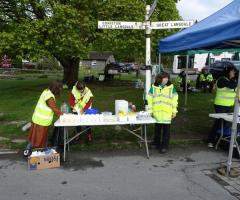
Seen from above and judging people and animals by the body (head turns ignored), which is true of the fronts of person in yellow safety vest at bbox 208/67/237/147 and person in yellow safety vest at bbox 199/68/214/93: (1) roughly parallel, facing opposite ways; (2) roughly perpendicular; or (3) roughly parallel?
roughly perpendicular

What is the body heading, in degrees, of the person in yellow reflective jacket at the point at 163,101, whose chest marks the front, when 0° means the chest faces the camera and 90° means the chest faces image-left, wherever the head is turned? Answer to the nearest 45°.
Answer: approximately 0°

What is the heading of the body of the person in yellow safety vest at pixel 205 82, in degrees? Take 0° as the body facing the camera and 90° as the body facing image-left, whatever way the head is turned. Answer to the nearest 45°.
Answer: approximately 0°

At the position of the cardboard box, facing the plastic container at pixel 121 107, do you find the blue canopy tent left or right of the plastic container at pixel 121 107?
right

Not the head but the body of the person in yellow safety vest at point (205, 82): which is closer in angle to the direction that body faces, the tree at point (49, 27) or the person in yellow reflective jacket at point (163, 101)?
the person in yellow reflective jacket
